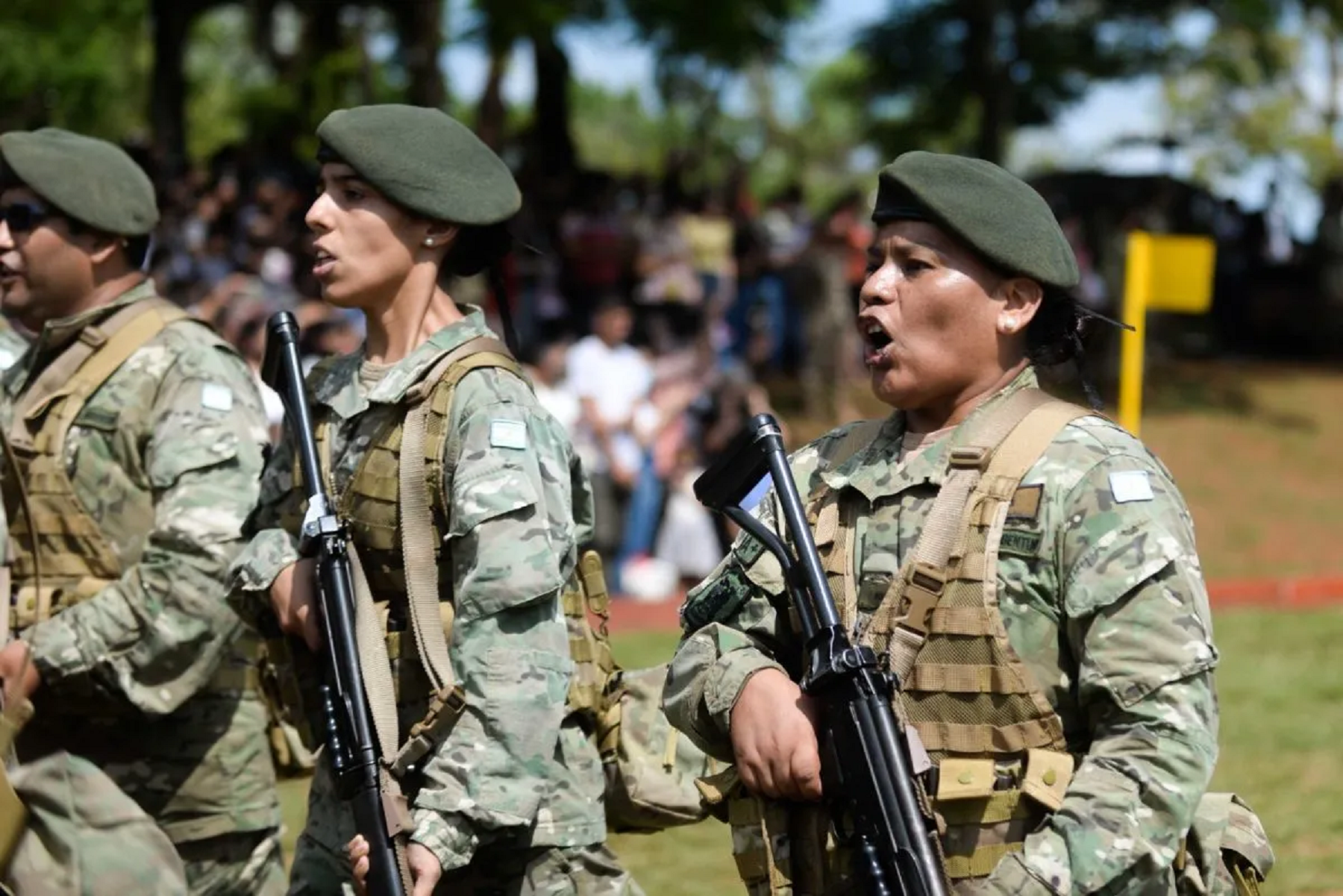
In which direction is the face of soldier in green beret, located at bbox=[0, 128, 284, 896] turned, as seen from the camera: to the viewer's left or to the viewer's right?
to the viewer's left

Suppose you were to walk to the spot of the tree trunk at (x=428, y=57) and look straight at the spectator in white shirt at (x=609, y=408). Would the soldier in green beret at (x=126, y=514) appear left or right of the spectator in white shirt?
right

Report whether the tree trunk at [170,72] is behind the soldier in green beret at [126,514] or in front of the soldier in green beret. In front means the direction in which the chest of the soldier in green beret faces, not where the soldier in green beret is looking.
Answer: behind

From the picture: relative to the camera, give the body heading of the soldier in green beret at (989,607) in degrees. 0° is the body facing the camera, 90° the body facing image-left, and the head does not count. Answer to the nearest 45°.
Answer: approximately 45°

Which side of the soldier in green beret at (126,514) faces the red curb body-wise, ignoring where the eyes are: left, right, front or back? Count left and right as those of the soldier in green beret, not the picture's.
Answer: back

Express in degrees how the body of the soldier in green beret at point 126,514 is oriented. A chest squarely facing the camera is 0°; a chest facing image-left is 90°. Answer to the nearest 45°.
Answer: approximately 45°

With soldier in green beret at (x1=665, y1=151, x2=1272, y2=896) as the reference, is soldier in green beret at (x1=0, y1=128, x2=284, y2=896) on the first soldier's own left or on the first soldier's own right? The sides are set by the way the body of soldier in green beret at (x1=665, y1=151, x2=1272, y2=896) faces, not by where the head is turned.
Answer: on the first soldier's own right

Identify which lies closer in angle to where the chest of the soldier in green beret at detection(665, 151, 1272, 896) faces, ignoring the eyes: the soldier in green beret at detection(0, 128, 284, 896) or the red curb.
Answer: the soldier in green beret

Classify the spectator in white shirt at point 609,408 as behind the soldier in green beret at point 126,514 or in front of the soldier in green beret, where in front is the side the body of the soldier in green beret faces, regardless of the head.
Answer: behind
